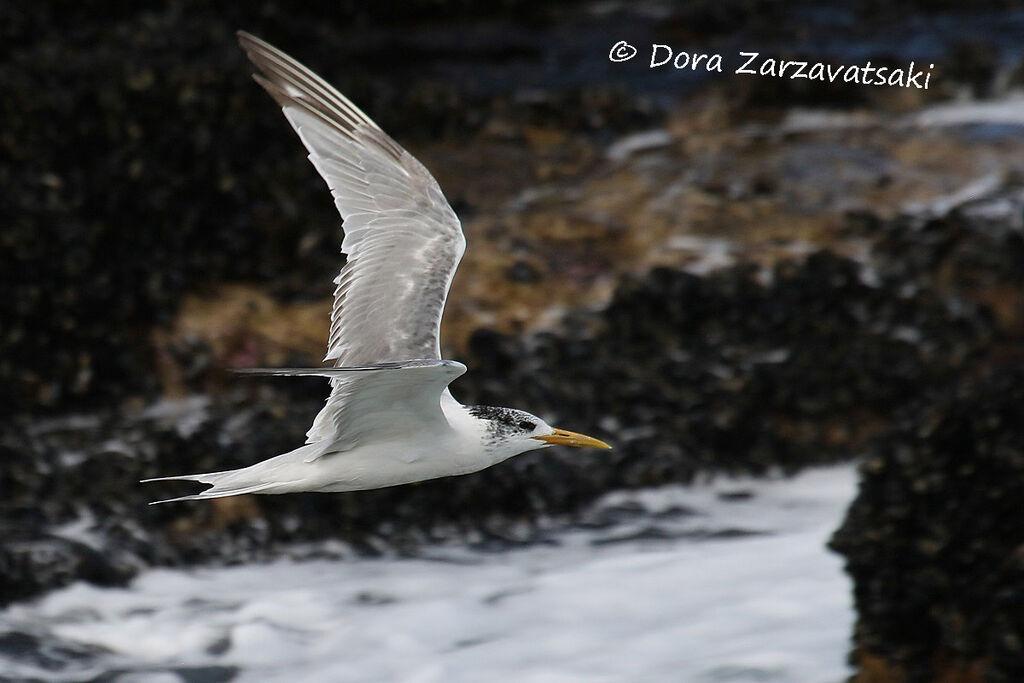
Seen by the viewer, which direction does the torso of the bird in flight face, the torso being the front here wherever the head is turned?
to the viewer's right

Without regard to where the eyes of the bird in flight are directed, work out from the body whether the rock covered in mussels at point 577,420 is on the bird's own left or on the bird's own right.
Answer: on the bird's own left

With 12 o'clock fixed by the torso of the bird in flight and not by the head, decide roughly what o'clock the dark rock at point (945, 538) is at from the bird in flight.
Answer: The dark rock is roughly at 11 o'clock from the bird in flight.
